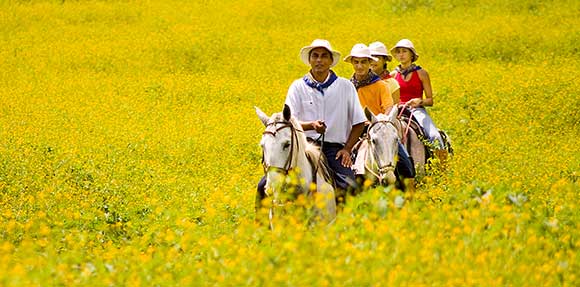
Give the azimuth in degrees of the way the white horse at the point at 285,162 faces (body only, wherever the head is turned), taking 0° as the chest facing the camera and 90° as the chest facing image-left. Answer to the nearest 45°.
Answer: approximately 45°
